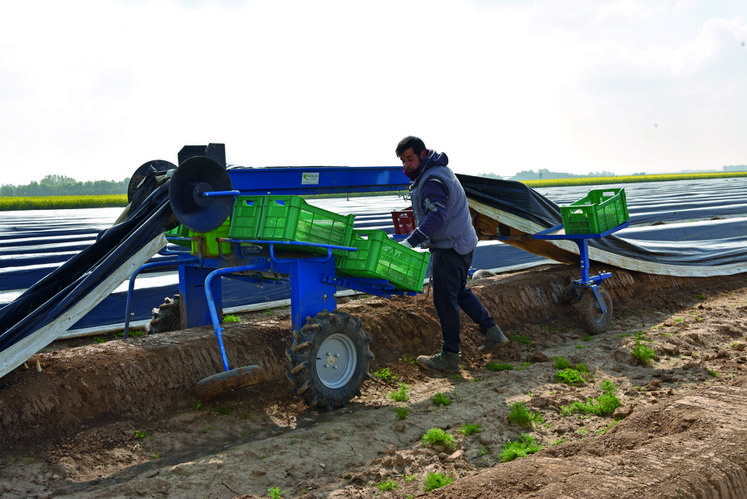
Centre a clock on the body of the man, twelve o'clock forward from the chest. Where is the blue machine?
The blue machine is roughly at 11 o'clock from the man.

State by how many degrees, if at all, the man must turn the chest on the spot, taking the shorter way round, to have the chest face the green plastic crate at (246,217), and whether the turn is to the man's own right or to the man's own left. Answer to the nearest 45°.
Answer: approximately 45° to the man's own left

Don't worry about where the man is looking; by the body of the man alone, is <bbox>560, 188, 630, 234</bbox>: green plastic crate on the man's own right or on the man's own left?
on the man's own right

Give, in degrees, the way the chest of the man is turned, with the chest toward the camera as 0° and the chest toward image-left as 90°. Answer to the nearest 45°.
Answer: approximately 90°

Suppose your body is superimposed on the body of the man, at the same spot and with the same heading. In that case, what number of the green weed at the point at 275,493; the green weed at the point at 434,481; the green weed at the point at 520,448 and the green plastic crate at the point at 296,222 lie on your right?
0

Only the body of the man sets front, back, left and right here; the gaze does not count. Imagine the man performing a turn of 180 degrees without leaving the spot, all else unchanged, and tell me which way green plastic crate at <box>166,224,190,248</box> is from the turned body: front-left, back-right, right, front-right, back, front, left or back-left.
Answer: back

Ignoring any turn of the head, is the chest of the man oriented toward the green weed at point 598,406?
no

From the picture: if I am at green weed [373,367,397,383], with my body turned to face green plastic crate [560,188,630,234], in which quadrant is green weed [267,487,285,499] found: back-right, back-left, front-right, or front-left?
back-right

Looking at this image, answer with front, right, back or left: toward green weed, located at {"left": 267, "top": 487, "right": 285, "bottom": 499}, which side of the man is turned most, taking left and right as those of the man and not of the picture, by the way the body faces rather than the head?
left

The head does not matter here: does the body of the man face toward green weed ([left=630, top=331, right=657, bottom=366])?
no
